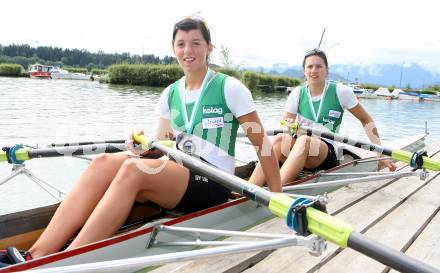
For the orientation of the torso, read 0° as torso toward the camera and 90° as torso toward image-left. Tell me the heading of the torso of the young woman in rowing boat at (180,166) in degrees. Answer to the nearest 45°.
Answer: approximately 45°

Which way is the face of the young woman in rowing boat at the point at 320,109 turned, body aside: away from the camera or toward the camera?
toward the camera

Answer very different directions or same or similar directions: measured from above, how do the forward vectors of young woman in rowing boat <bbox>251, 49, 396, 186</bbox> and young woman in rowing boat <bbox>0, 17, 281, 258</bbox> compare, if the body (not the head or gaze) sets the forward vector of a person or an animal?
same or similar directions

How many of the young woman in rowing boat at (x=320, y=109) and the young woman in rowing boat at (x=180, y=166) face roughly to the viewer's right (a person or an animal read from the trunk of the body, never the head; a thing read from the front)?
0

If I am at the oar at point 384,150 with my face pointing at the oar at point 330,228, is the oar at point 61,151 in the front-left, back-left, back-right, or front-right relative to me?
front-right

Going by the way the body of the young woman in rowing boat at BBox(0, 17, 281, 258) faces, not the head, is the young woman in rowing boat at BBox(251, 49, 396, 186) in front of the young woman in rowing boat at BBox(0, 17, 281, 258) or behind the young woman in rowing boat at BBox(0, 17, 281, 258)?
behind

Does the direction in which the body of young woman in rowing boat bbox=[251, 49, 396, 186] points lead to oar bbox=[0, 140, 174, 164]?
yes

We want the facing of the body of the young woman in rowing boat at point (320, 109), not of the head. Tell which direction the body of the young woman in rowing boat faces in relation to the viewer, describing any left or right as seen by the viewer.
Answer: facing the viewer and to the left of the viewer
